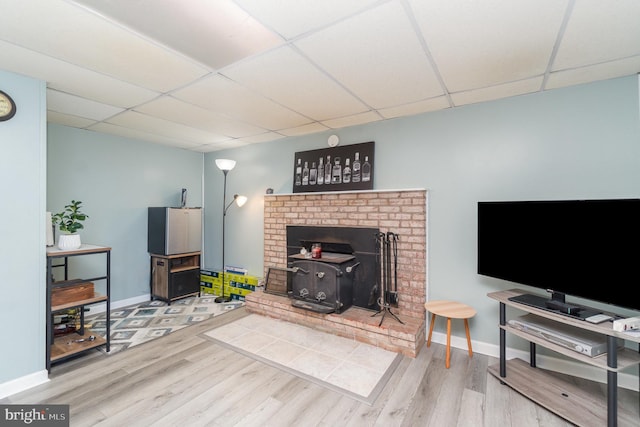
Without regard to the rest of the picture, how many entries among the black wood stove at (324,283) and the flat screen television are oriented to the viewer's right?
0

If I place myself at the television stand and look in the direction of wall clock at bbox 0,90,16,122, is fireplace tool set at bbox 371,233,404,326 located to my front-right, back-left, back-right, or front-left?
front-right

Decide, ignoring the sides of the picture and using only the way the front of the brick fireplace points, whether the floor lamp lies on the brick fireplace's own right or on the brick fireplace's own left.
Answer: on the brick fireplace's own right

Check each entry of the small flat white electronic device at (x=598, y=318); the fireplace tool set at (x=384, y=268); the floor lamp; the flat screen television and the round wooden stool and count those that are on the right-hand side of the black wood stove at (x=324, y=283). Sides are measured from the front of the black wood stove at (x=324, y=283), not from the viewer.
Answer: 1

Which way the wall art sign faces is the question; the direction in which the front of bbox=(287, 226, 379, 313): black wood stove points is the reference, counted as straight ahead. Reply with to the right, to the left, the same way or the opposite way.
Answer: the same way

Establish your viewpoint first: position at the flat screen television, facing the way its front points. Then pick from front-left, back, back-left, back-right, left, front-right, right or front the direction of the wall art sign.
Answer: front-right

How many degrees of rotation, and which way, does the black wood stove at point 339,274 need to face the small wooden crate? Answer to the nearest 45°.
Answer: approximately 45° to its right

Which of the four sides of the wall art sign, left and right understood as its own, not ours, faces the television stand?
left

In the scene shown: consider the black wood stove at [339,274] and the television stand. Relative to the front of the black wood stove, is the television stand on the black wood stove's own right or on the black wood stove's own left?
on the black wood stove's own left

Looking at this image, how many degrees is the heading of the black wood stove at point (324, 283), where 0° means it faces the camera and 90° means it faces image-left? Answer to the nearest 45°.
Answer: approximately 45°
